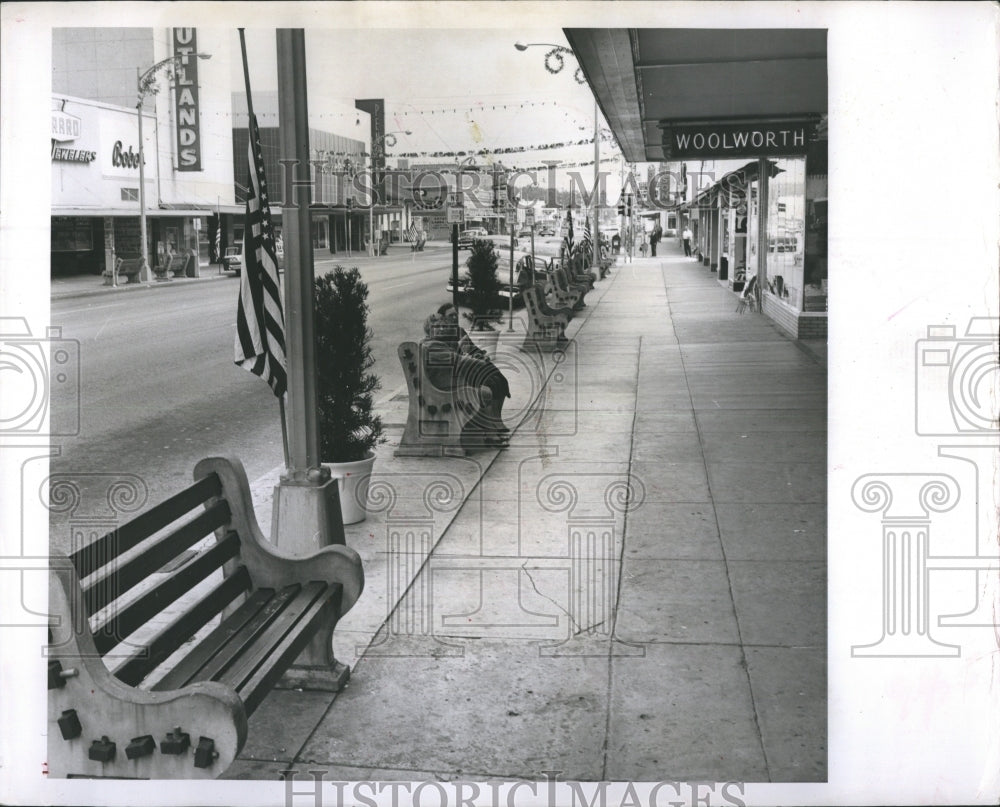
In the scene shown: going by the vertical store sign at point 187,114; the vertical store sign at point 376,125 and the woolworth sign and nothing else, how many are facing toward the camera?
3

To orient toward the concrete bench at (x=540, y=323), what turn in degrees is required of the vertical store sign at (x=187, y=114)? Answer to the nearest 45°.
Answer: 0° — it already faces it

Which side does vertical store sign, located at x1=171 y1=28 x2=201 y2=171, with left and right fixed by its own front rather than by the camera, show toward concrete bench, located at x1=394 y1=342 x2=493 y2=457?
front

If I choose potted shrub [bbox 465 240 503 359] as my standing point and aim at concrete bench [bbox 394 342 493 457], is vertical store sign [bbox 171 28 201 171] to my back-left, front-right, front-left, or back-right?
back-right

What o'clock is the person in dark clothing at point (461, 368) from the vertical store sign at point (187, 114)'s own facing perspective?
The person in dark clothing is roughly at 12 o'clock from the vertical store sign.

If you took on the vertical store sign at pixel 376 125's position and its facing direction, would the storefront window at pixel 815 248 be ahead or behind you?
ahead

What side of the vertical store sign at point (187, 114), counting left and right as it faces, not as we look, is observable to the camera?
front

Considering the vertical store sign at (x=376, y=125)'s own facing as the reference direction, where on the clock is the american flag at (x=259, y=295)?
The american flag is roughly at 12 o'clock from the vertical store sign.

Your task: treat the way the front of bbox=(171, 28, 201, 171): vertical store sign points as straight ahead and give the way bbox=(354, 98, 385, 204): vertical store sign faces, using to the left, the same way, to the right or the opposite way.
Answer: the same way

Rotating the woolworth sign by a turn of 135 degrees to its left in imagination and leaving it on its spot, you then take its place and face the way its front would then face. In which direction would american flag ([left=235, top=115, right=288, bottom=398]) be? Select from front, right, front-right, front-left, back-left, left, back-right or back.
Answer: back-right

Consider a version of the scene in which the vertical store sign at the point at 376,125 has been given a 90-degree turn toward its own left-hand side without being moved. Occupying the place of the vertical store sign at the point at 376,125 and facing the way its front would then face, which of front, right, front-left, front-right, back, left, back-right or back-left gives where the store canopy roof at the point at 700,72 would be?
right

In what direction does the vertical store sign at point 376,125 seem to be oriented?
toward the camera

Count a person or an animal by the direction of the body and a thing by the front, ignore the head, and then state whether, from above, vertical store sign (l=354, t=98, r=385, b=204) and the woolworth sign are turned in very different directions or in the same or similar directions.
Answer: same or similar directions

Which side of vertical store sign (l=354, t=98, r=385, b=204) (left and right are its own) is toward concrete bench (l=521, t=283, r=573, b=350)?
front

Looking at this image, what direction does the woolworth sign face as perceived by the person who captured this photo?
facing the viewer

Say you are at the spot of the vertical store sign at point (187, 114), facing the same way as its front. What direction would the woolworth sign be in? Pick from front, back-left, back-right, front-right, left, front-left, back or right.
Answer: front

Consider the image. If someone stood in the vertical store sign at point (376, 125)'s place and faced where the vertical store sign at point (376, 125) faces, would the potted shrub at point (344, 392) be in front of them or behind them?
in front
